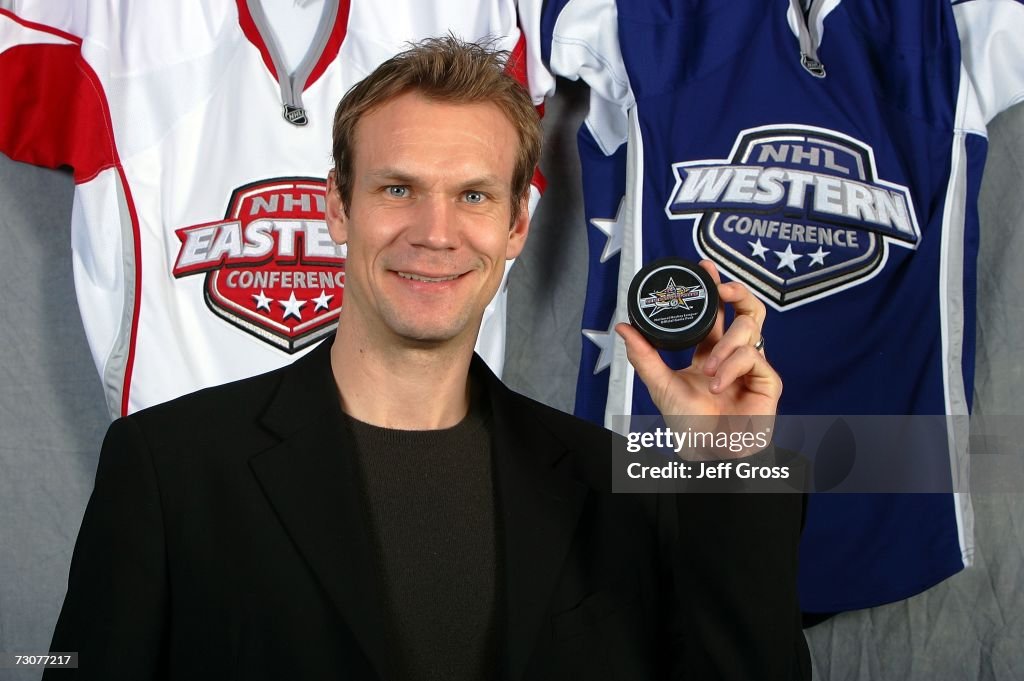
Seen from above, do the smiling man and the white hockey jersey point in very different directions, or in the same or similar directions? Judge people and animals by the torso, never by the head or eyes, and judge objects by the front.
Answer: same or similar directions

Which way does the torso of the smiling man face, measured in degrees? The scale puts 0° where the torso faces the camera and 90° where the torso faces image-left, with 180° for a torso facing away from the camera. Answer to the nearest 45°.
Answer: approximately 0°

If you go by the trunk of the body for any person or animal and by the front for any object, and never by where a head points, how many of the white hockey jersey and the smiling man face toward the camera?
2

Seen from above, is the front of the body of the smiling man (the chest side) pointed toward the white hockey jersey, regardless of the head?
no

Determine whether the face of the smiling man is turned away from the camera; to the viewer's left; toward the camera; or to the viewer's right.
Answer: toward the camera

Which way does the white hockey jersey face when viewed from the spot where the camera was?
facing the viewer

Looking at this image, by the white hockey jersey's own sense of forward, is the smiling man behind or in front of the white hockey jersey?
in front
